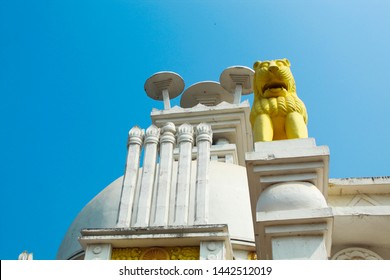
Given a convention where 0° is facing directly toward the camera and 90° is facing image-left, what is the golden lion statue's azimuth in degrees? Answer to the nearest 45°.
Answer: approximately 0°
